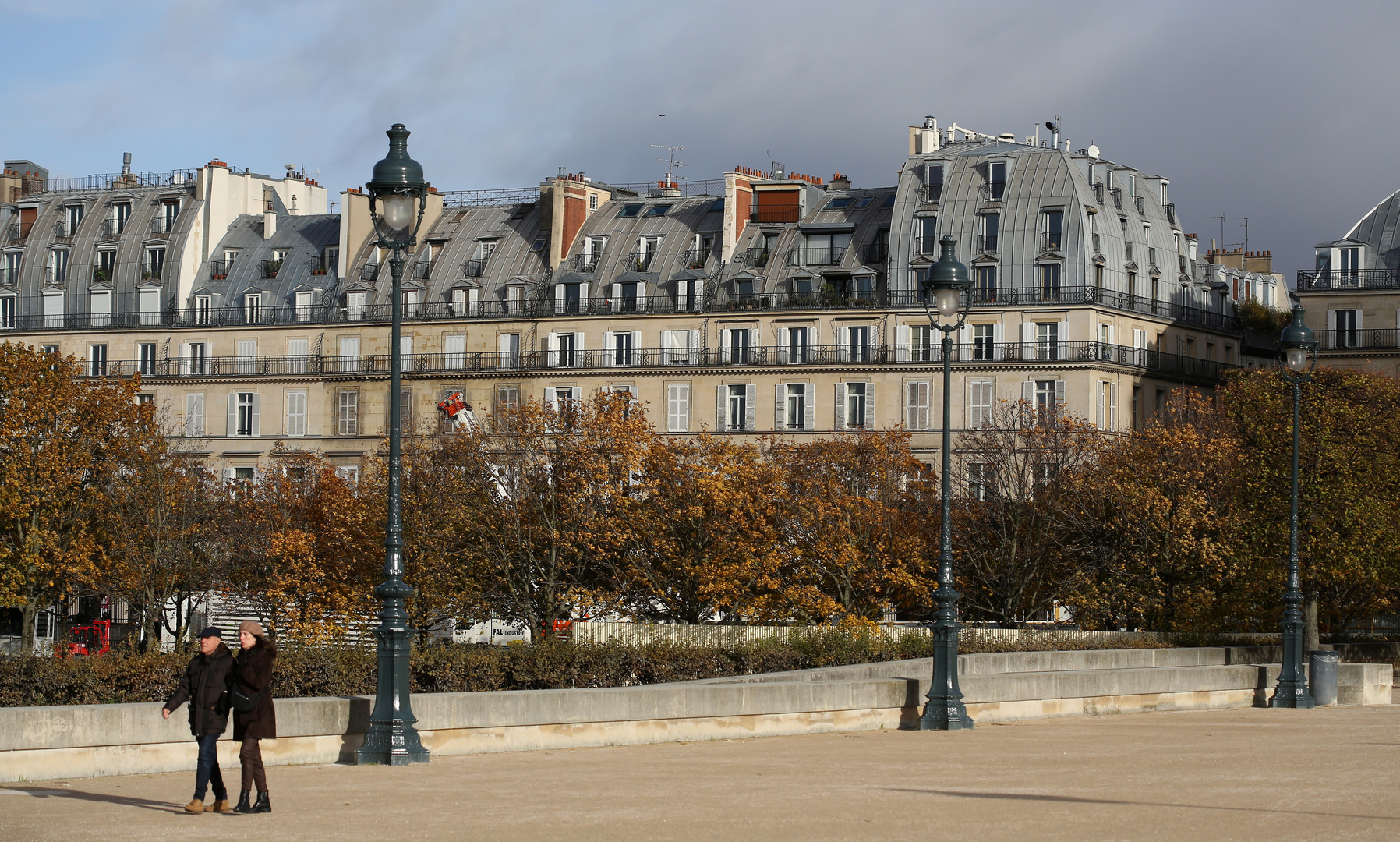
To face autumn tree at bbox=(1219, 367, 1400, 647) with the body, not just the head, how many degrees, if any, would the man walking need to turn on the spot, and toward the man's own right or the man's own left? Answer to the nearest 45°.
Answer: approximately 180°

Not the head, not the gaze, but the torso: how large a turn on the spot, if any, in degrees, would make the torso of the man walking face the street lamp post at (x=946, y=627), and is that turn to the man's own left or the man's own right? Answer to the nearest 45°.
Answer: approximately 180°

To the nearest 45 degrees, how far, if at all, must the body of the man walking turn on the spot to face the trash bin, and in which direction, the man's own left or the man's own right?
approximately 180°

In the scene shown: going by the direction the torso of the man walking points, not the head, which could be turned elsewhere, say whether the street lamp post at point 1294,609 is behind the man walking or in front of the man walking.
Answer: behind

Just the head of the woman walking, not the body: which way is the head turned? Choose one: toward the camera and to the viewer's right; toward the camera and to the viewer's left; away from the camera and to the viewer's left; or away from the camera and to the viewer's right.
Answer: toward the camera and to the viewer's left

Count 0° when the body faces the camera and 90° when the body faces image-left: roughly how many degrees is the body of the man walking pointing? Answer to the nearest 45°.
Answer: approximately 45°
